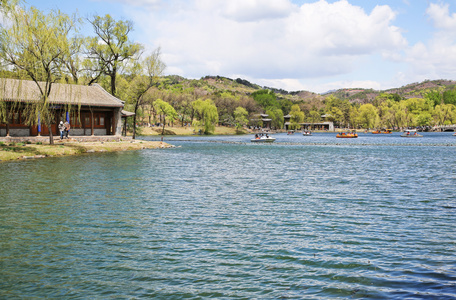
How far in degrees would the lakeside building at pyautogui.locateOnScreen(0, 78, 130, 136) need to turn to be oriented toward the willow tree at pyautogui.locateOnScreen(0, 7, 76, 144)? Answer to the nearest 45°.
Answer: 0° — it already faces it

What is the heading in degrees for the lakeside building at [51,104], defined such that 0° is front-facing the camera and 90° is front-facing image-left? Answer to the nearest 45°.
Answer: approximately 0°
